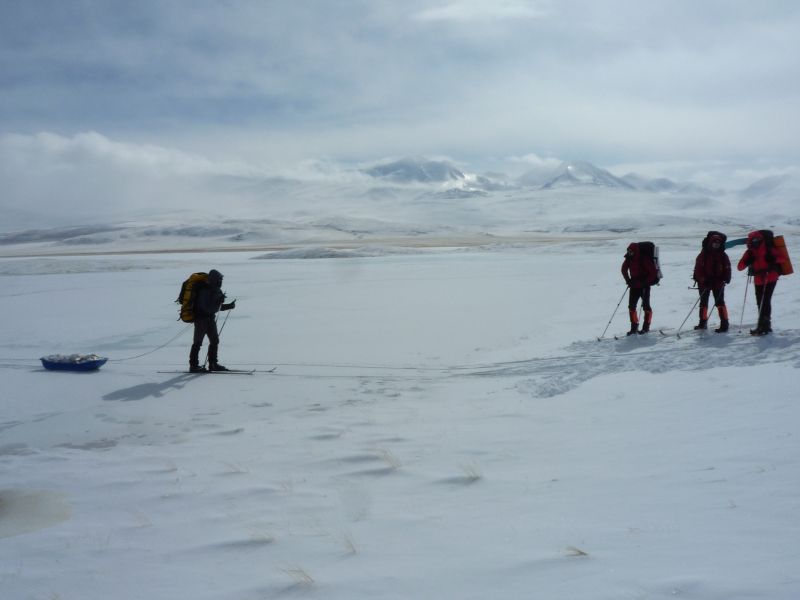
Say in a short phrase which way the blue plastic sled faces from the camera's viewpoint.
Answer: facing to the right of the viewer

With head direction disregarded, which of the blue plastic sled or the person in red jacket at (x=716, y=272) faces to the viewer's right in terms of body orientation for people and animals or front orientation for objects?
the blue plastic sled

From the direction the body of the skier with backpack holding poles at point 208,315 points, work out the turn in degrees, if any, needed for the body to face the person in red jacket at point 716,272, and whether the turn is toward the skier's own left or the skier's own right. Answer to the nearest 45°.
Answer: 0° — they already face them

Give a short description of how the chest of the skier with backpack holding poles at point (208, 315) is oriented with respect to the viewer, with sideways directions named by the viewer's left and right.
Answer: facing to the right of the viewer

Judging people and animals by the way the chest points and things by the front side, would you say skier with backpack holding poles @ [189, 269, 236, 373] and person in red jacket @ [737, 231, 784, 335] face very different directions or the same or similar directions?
very different directions

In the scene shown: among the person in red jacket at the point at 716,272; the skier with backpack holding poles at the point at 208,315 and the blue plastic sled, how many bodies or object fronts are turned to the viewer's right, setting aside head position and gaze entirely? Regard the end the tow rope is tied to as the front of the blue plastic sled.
2
